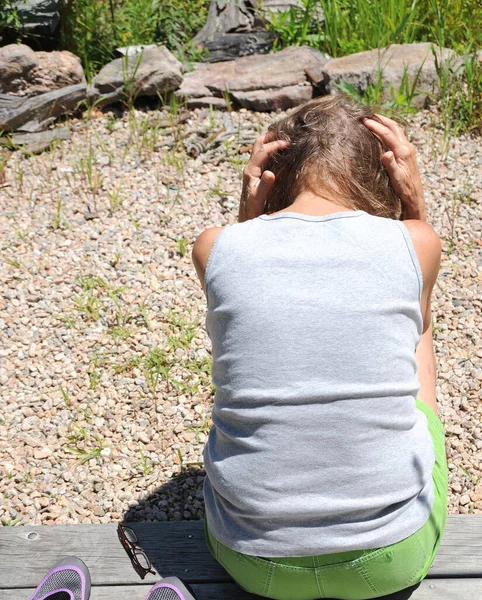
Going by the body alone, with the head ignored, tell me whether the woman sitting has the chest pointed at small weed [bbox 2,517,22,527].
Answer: no

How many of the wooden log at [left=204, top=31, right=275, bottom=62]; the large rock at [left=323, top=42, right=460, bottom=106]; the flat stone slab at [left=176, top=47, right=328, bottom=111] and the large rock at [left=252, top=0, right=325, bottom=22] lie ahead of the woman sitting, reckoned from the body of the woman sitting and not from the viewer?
4

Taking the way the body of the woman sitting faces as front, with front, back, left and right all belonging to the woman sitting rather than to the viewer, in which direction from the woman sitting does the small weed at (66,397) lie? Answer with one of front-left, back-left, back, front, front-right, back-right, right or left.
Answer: front-left

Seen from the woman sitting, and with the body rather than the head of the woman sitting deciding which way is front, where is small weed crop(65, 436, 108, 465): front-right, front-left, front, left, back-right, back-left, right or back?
front-left

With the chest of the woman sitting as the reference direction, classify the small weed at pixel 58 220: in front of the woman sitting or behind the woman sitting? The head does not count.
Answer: in front

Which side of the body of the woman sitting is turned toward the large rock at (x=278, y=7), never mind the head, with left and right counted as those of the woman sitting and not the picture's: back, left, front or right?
front

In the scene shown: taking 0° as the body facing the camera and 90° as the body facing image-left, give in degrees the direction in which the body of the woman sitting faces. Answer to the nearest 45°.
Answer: approximately 180°

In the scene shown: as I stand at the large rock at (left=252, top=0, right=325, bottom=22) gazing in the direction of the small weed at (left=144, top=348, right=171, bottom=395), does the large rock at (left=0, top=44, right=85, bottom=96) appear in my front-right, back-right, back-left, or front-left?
front-right

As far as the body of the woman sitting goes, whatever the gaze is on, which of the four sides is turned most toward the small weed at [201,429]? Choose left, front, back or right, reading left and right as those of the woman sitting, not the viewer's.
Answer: front

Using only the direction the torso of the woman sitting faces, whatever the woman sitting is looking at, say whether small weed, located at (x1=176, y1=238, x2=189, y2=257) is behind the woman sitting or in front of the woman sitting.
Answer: in front

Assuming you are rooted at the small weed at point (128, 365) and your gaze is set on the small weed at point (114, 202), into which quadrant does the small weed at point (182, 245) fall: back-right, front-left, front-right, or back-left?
front-right

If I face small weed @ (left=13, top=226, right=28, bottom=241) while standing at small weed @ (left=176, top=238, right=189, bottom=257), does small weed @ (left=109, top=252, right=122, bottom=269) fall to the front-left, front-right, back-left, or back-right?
front-left

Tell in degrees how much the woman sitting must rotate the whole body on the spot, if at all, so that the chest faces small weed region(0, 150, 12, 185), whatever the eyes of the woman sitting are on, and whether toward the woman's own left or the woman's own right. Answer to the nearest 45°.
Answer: approximately 45° to the woman's own left

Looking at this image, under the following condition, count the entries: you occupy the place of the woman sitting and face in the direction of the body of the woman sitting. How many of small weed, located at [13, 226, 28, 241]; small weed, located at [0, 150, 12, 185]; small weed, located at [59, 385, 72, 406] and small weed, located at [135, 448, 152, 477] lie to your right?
0

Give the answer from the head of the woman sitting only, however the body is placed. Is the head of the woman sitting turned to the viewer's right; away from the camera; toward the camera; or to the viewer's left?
away from the camera

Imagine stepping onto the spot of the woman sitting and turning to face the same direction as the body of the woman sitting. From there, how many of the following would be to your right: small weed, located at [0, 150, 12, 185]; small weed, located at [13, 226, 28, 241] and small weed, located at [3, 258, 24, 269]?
0

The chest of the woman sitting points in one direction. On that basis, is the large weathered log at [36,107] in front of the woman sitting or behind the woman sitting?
in front
